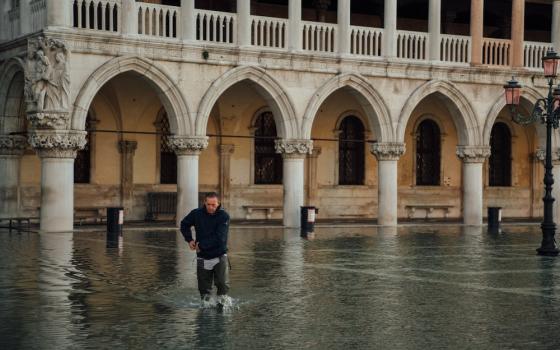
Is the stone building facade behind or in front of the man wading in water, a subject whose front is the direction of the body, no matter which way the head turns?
behind

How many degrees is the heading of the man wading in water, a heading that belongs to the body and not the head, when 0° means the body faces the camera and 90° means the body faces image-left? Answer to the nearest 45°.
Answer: approximately 0°
